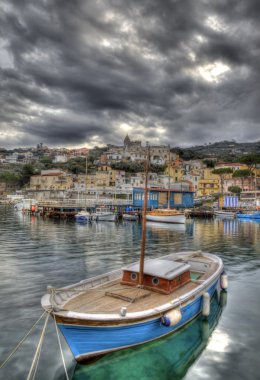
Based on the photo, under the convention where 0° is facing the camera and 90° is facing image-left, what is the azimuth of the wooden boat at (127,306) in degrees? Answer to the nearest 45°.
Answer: approximately 45°

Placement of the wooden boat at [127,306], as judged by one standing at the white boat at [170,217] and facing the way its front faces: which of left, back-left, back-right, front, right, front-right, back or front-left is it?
right

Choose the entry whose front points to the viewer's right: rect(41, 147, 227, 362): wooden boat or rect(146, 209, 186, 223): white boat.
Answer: the white boat

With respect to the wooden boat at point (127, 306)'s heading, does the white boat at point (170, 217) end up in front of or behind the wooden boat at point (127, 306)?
behind

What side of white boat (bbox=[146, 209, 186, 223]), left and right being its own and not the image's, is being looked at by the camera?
right

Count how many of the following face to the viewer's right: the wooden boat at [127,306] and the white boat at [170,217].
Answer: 1
